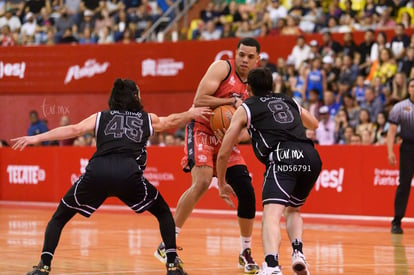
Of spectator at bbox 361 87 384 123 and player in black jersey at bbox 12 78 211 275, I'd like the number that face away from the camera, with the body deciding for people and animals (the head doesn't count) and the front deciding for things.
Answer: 1

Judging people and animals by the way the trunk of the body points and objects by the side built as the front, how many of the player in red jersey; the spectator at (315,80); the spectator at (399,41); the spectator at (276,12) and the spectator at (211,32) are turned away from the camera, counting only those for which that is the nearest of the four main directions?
0

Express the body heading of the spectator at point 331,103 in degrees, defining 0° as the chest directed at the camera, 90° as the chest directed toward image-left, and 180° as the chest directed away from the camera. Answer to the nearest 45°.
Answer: approximately 45°

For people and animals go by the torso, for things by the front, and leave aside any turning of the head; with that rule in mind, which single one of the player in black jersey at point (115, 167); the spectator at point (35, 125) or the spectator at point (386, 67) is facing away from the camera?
the player in black jersey

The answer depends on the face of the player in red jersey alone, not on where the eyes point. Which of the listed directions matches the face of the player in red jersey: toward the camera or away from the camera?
toward the camera

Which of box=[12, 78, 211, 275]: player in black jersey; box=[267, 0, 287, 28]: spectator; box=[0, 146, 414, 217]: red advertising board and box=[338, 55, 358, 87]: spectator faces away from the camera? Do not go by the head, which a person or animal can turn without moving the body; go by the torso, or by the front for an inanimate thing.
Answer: the player in black jersey

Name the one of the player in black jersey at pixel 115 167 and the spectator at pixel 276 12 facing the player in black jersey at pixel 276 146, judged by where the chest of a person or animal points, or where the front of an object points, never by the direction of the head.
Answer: the spectator

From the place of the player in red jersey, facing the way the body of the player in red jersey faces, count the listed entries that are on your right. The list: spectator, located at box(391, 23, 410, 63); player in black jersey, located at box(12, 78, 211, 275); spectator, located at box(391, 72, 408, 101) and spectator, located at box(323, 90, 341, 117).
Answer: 1

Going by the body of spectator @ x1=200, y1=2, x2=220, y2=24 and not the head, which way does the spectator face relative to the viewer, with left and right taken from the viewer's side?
facing the viewer

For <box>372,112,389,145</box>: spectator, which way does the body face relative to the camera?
toward the camera

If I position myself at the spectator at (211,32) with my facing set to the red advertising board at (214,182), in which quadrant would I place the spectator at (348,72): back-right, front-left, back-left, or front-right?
front-left

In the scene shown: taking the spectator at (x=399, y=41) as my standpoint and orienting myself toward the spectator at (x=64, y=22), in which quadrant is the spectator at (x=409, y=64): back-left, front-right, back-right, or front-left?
back-left

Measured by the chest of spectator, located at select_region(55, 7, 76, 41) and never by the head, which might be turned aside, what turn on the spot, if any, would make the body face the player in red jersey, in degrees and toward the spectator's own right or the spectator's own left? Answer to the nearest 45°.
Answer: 0° — they already face them

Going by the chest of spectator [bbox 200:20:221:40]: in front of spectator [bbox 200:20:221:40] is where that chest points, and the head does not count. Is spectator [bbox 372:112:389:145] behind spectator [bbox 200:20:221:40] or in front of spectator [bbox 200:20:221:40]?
in front

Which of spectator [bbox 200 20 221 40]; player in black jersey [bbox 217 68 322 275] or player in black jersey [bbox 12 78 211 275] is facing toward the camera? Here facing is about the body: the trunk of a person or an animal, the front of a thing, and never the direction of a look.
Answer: the spectator

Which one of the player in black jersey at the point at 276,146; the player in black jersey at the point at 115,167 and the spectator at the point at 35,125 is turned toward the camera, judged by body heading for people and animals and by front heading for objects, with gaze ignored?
the spectator

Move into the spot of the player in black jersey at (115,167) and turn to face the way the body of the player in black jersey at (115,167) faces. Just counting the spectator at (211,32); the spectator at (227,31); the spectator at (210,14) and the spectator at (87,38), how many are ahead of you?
4
